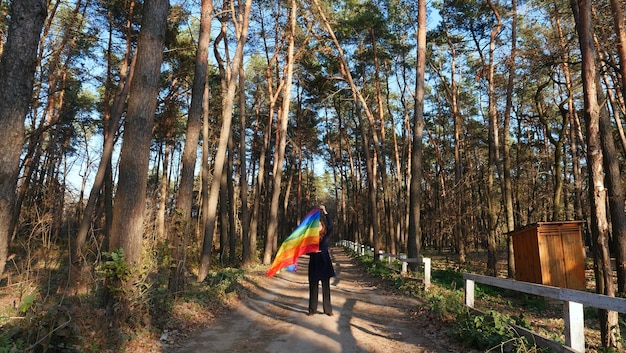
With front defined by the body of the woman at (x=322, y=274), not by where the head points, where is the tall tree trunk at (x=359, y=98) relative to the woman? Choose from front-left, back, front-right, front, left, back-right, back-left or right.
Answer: front

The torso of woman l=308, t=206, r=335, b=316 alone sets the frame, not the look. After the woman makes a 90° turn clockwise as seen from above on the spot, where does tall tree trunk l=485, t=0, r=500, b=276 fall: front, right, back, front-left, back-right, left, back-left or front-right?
front-left

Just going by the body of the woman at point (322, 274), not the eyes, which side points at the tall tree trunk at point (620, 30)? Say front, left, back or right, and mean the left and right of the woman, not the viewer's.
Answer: right

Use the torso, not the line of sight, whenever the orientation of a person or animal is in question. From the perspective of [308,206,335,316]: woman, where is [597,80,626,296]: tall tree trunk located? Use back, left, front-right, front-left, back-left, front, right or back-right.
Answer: right

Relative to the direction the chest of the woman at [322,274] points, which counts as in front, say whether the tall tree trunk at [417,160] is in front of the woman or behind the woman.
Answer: in front

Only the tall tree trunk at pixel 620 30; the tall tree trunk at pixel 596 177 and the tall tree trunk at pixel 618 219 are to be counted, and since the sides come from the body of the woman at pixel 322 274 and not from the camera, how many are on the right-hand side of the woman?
3

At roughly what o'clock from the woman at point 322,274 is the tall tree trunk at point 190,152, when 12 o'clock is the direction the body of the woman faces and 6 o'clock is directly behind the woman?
The tall tree trunk is roughly at 10 o'clock from the woman.

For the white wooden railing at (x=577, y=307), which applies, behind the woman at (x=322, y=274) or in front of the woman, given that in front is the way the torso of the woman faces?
behind

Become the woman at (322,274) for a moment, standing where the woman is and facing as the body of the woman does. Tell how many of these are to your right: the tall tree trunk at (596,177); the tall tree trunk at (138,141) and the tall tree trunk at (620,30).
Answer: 2

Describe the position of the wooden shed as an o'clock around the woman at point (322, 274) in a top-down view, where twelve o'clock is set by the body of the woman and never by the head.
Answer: The wooden shed is roughly at 2 o'clock from the woman.

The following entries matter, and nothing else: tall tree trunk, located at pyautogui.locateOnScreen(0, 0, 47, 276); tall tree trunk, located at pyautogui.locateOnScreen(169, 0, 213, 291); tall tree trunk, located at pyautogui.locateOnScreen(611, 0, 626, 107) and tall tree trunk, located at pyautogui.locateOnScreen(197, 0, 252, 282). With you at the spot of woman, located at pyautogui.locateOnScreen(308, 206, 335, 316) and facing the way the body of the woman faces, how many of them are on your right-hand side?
1

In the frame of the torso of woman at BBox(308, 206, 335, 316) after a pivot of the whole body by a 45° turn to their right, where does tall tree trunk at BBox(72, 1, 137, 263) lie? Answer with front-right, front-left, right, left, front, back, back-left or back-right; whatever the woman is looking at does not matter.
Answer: left

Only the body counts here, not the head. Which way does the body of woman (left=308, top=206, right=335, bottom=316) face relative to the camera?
away from the camera

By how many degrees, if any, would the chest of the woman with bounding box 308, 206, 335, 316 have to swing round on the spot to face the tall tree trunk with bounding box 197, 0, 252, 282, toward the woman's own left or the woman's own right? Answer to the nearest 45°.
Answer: approximately 45° to the woman's own left

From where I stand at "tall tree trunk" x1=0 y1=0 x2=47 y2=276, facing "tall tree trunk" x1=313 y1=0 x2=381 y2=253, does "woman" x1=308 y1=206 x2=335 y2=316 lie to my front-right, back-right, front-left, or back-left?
front-right
